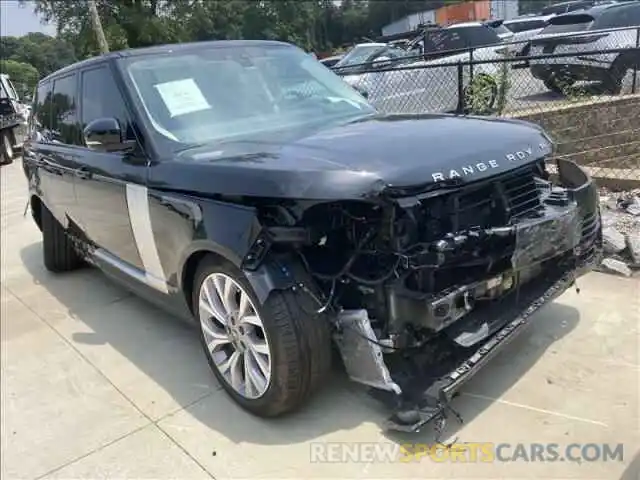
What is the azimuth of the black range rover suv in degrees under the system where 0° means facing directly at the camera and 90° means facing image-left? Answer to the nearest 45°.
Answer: approximately 315°

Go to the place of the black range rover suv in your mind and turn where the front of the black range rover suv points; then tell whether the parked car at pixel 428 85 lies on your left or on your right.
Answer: on your left

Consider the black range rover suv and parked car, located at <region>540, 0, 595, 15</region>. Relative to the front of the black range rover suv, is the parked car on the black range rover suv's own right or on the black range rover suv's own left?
on the black range rover suv's own left

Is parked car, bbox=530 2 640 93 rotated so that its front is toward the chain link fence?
no

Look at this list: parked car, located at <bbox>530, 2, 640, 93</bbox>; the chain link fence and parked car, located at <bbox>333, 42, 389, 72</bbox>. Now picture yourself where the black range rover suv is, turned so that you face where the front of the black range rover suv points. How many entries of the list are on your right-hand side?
0

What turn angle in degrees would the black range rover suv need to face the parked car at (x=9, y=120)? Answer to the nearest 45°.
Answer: approximately 180°

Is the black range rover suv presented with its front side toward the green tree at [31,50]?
no

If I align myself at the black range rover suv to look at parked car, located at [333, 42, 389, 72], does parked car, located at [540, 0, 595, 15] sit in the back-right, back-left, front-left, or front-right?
front-right

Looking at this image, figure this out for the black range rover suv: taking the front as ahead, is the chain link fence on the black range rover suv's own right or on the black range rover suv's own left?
on the black range rover suv's own left
